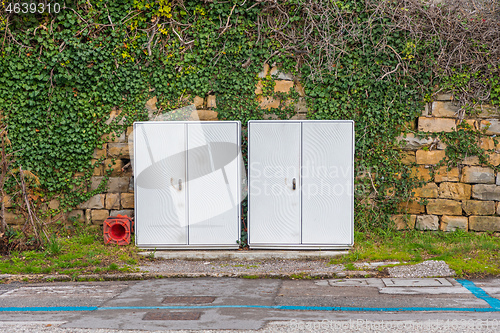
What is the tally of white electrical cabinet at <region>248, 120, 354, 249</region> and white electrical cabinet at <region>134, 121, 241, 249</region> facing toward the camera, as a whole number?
2

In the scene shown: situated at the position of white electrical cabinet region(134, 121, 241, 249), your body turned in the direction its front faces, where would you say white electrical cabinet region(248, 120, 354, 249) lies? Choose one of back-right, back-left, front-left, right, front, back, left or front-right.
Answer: left

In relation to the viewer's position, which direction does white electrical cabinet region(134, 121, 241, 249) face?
facing the viewer

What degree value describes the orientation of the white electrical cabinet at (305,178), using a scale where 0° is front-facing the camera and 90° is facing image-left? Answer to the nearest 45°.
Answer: approximately 0°

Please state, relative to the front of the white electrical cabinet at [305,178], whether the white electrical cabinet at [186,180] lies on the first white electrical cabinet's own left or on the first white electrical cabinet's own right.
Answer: on the first white electrical cabinet's own right

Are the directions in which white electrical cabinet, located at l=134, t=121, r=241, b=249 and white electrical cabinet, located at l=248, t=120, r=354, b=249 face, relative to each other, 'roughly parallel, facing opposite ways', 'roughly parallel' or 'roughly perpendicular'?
roughly parallel

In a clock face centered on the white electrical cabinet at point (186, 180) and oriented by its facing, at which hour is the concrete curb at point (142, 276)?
The concrete curb is roughly at 1 o'clock from the white electrical cabinet.
